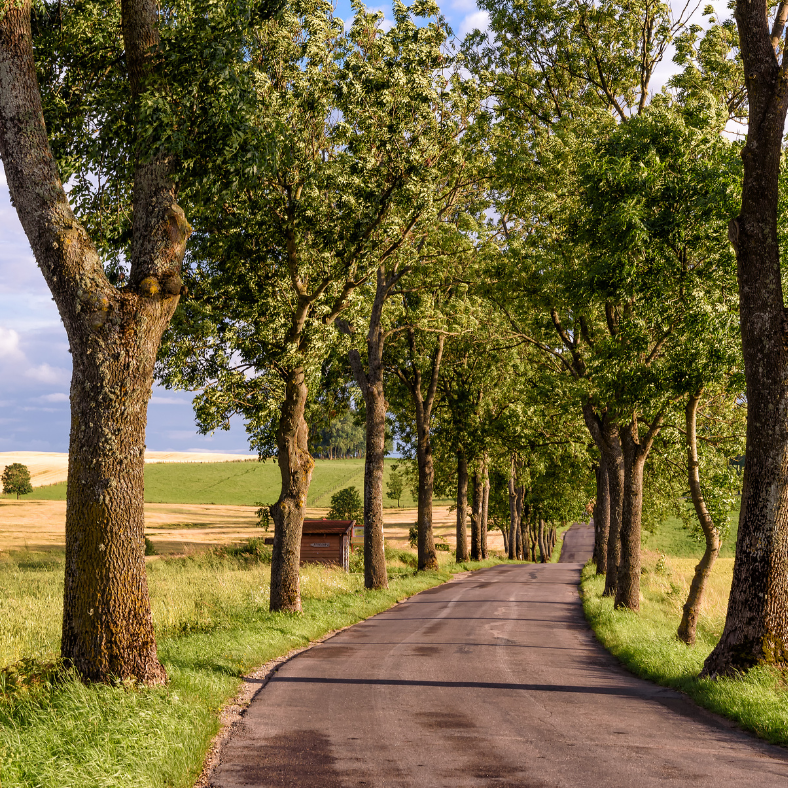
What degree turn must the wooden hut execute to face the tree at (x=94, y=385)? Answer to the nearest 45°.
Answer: approximately 90° to its right

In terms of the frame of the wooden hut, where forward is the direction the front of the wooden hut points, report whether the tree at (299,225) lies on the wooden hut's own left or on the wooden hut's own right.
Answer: on the wooden hut's own right
